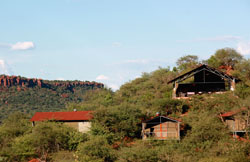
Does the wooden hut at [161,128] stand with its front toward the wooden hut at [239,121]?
no

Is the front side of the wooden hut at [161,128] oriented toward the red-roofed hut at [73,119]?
no

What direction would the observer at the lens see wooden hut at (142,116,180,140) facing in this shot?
facing the viewer
